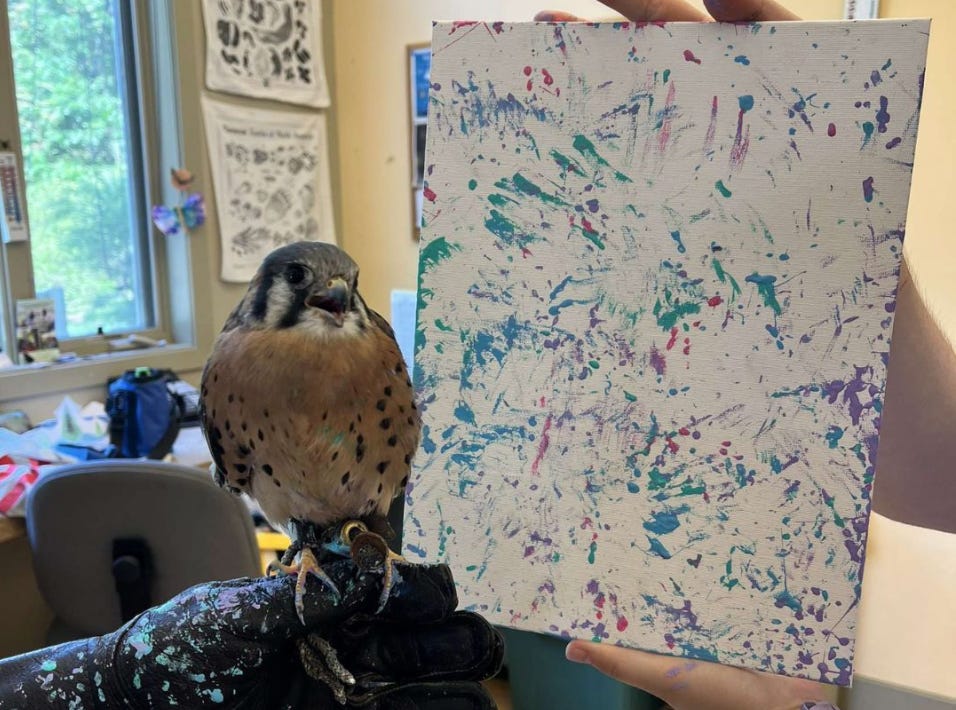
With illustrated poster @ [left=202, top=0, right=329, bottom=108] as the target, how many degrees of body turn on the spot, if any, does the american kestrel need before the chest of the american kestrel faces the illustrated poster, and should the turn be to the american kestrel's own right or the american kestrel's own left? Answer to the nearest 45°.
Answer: approximately 180°

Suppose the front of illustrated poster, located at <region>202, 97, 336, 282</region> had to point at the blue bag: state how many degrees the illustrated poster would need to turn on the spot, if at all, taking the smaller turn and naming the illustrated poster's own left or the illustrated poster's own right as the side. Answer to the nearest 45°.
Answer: approximately 45° to the illustrated poster's own right

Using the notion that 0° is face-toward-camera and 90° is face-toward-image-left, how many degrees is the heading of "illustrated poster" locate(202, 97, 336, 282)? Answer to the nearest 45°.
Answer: approximately 315°

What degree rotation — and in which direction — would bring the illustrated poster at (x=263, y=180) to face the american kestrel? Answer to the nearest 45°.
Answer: approximately 45° to its right

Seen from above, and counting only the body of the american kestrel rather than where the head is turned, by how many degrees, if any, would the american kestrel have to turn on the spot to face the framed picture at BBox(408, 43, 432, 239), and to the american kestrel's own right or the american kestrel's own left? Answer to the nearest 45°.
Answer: approximately 180°

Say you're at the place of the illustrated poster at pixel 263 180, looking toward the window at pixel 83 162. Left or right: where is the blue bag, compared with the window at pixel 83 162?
left

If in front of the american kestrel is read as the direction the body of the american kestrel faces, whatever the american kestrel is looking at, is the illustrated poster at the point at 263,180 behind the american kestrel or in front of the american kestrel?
behind

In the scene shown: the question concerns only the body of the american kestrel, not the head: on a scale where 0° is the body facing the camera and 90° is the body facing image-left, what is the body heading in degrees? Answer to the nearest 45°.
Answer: approximately 0°

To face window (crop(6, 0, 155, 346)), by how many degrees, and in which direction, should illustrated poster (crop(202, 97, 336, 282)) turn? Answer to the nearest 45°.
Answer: approximately 90° to its right
